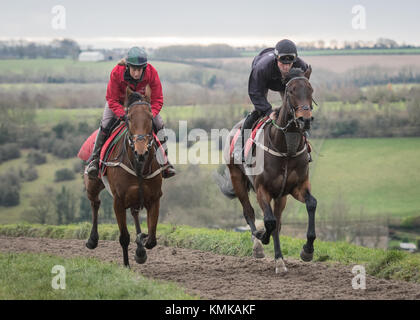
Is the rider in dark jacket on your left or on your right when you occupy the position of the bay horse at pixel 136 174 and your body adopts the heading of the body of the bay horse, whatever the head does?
on your left

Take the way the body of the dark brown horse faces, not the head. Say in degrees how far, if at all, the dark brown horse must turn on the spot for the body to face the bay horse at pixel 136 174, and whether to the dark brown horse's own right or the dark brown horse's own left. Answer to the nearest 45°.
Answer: approximately 135° to the dark brown horse's own right

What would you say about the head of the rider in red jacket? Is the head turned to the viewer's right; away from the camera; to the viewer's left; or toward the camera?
toward the camera

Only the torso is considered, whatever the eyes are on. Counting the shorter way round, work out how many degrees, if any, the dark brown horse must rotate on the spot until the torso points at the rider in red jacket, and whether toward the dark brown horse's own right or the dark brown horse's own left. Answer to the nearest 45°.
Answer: approximately 135° to the dark brown horse's own right

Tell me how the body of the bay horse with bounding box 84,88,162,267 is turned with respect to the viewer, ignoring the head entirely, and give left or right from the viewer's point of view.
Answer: facing the viewer

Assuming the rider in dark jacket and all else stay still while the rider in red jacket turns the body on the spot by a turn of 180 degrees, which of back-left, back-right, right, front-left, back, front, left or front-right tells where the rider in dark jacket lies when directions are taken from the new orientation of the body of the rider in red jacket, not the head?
right

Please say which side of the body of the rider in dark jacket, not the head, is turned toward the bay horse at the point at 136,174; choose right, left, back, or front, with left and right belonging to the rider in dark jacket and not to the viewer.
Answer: right

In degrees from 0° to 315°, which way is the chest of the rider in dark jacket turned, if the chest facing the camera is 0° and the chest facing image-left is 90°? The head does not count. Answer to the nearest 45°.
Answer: approximately 315°
